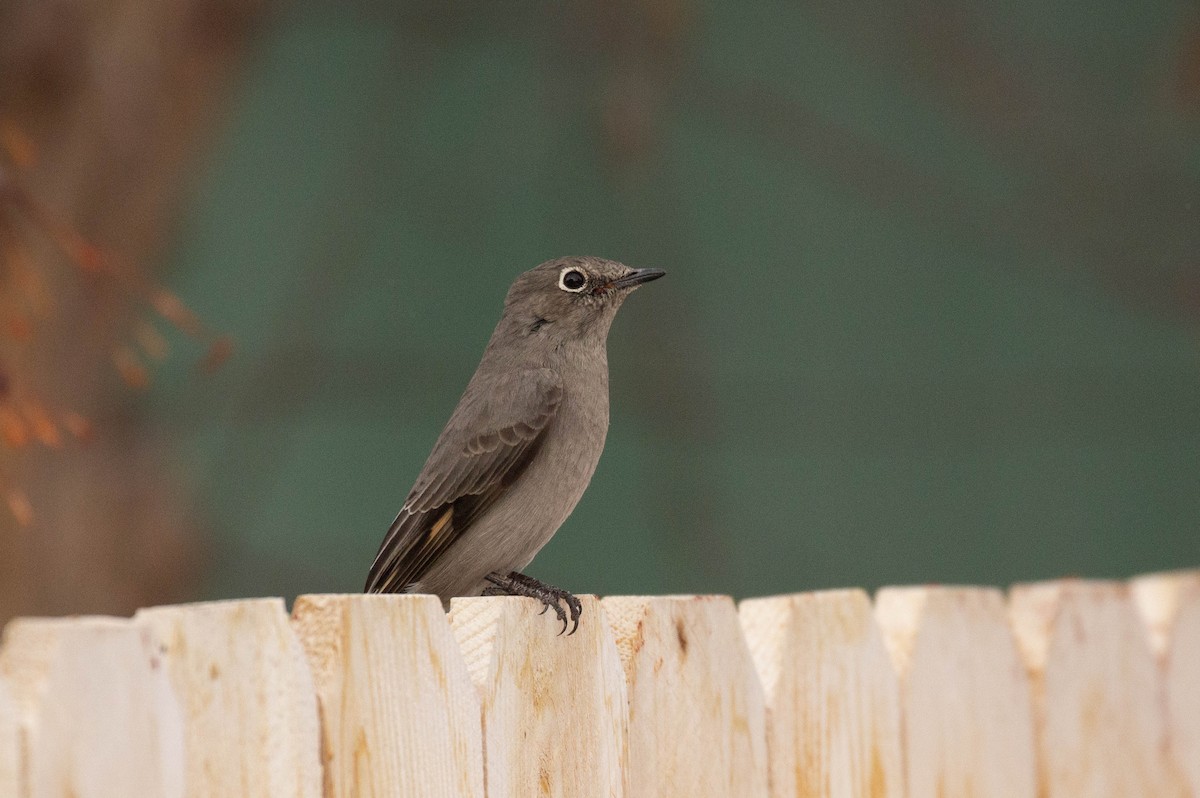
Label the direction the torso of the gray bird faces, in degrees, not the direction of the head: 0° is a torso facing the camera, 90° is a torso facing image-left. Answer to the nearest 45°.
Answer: approximately 270°
